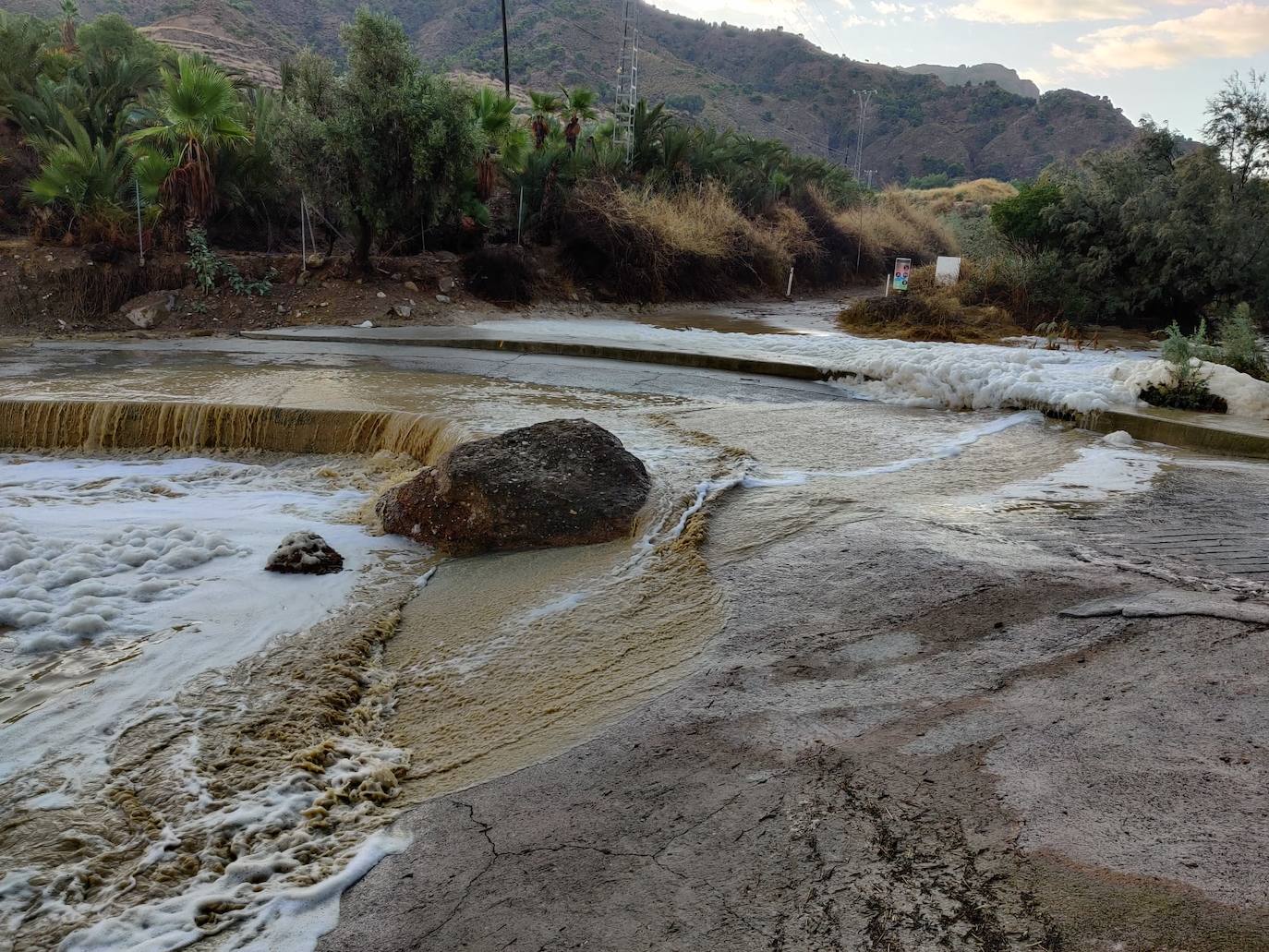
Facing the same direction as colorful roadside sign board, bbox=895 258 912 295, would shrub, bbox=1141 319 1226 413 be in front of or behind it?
in front

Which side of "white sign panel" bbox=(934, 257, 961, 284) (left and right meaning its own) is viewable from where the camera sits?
front

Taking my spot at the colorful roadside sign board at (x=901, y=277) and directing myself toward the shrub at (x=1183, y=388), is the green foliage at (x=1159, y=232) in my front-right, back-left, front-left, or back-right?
front-left

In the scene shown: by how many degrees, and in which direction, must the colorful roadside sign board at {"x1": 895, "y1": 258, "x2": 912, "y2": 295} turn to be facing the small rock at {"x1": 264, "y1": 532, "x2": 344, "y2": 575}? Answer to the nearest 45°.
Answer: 0° — it already faces it

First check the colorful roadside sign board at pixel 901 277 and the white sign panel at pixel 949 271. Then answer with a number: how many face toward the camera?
2

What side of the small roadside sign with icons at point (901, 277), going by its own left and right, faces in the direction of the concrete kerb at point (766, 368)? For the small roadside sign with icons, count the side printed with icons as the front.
front

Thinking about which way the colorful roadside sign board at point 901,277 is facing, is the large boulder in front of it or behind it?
in front

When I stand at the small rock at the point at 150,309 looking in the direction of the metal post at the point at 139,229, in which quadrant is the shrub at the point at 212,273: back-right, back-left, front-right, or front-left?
front-right

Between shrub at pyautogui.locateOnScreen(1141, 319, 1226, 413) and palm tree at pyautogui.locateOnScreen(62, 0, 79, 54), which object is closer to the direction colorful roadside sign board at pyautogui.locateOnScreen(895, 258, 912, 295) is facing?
the shrub

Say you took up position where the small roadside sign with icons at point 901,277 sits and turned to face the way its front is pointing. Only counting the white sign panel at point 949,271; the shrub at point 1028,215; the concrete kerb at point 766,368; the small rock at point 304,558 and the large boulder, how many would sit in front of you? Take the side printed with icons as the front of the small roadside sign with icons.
3

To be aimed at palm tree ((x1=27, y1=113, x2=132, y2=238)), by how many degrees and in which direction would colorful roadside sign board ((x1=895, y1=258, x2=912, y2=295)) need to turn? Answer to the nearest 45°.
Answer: approximately 45° to its right

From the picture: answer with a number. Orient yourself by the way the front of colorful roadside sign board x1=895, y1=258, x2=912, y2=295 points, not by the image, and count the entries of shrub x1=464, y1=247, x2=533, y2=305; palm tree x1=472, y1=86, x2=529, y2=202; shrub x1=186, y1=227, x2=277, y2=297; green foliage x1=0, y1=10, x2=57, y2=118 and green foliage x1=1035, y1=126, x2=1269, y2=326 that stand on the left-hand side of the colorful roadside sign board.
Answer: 1

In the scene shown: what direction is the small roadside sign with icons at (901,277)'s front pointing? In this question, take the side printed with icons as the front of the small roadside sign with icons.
toward the camera

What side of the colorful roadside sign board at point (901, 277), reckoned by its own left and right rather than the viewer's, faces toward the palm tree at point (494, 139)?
right
